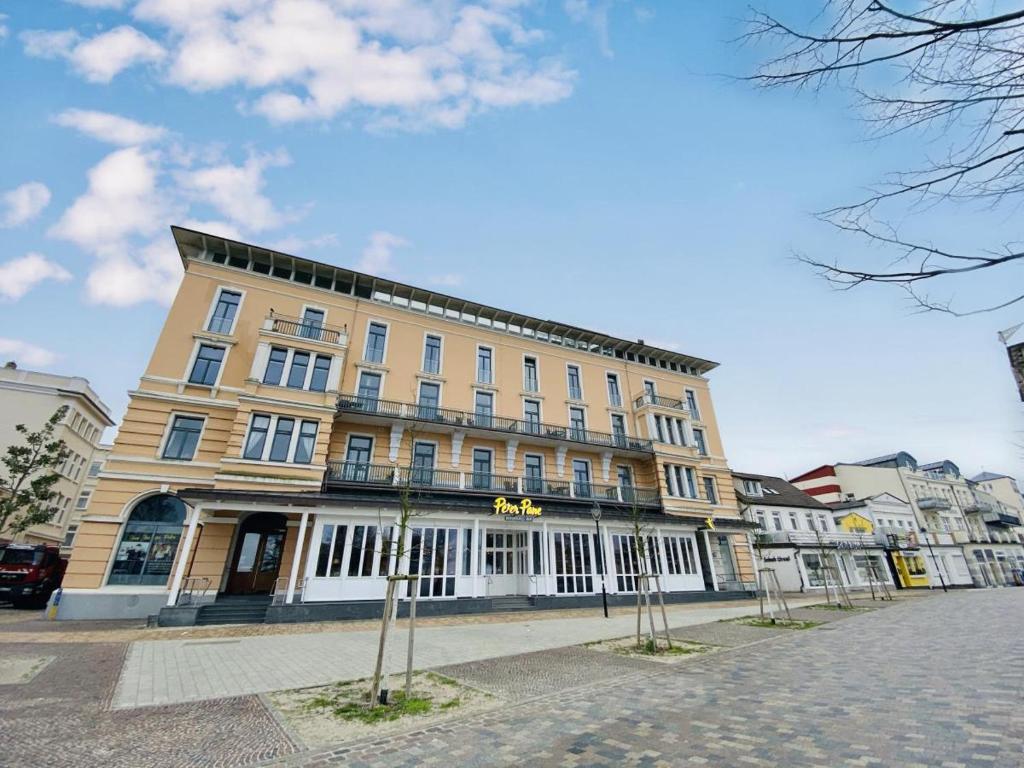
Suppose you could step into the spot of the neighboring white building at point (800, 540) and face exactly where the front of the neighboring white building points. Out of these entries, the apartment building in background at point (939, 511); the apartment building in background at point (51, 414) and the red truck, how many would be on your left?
1

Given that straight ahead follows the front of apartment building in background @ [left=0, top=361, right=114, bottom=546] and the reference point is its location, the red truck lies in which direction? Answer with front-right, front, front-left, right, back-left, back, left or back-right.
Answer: front-right

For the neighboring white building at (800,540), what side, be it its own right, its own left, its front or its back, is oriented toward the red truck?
right

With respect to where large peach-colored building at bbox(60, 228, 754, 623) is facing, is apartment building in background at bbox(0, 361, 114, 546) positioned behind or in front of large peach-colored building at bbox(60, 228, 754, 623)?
behind

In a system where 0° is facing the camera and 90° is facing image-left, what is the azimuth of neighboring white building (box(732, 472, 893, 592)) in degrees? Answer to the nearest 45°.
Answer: approximately 315°

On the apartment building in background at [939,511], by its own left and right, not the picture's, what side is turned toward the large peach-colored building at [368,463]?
right

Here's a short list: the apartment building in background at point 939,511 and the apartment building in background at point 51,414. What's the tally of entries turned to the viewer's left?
0

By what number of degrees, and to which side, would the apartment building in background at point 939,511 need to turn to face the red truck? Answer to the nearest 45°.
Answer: approximately 90° to its right

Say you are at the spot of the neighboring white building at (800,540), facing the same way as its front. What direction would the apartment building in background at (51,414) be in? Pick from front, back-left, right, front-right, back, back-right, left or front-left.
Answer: right
